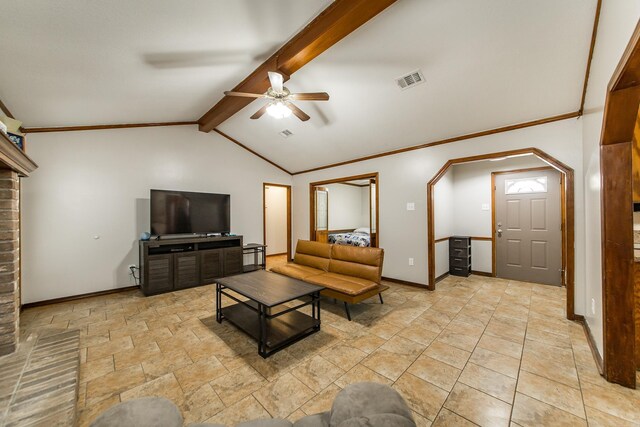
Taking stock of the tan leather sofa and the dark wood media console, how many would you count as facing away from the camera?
0

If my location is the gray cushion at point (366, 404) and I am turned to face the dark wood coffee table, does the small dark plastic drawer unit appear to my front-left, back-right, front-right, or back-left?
front-right

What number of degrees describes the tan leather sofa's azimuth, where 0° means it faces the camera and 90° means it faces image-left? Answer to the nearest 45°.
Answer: approximately 45°

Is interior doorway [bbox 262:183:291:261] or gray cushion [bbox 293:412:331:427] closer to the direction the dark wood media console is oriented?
the gray cushion

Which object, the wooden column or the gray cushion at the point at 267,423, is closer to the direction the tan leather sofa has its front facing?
the gray cushion

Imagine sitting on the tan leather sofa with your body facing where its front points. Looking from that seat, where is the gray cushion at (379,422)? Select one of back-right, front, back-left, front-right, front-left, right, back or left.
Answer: front-left

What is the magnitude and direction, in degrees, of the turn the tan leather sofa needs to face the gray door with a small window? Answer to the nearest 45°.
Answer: approximately 135° to its left

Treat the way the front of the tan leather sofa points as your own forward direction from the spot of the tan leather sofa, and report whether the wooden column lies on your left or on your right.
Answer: on your left

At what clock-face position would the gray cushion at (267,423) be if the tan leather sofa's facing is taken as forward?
The gray cushion is roughly at 11 o'clock from the tan leather sofa.

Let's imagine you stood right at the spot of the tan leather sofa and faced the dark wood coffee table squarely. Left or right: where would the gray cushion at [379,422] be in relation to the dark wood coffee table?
left

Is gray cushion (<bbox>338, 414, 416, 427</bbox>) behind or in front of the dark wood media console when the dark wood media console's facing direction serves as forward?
in front

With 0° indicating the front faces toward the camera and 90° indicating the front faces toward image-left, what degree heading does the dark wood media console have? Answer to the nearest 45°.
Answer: approximately 315°

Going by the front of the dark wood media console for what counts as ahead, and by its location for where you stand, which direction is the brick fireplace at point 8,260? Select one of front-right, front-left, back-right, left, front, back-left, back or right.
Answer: right

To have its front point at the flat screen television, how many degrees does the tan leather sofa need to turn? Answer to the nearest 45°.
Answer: approximately 45° to its right

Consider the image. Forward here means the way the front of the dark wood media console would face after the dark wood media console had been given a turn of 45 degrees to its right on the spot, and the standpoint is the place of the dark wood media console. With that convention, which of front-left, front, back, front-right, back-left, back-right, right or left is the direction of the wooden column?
front-left
